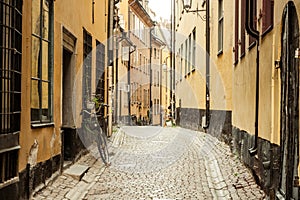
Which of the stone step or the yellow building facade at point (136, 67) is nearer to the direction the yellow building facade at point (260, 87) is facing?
the stone step

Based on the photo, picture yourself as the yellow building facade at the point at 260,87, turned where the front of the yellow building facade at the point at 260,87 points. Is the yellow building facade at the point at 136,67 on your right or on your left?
on your right

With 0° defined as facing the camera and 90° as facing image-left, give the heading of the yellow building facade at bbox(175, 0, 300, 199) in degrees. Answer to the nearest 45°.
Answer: approximately 45°

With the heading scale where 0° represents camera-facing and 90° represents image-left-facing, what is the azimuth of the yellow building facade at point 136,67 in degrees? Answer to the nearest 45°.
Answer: approximately 315°

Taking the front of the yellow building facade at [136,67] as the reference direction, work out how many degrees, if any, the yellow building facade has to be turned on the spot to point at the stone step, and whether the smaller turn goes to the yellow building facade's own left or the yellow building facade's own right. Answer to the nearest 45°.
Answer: approximately 45° to the yellow building facade's own right

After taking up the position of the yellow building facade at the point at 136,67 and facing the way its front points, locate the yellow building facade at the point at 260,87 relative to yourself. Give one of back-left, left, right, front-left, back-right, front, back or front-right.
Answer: front-right

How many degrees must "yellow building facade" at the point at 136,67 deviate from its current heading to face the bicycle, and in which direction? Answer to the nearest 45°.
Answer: approximately 45° to its right
